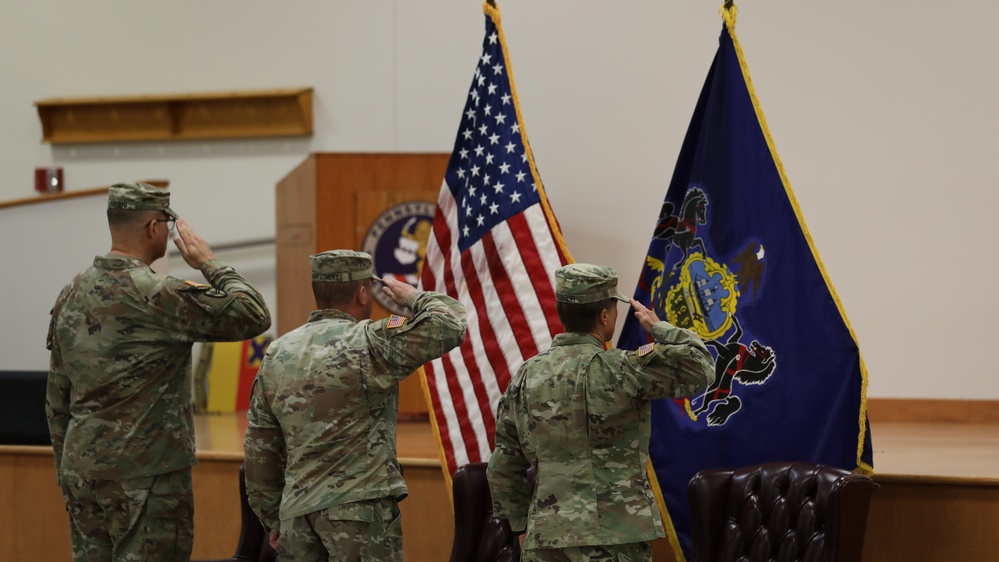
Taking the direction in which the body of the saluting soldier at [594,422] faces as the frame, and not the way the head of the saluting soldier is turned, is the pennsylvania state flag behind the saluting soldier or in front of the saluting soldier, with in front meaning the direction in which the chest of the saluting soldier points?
in front

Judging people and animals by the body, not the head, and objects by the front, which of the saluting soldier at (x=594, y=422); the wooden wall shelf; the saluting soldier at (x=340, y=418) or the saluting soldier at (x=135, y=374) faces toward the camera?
the wooden wall shelf

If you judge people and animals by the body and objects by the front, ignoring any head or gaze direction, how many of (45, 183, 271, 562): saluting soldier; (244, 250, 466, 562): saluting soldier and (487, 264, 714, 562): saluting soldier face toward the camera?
0

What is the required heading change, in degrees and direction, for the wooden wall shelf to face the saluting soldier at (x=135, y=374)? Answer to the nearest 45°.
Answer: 0° — it already faces them

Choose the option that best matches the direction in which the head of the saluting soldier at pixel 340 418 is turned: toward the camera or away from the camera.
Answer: away from the camera

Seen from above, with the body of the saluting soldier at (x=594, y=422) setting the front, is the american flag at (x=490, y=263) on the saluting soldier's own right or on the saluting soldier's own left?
on the saluting soldier's own left

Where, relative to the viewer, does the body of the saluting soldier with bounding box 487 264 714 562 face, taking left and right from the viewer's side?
facing away from the viewer and to the right of the viewer

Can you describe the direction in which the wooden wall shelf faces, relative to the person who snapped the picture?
facing the viewer

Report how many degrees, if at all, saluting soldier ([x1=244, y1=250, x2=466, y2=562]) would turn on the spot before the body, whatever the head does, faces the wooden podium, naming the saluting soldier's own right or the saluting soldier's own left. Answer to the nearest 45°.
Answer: approximately 45° to the saluting soldier's own left

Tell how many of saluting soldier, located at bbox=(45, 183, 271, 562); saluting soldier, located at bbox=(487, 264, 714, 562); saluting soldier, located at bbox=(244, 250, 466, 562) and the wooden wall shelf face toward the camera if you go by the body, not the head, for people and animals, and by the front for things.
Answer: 1

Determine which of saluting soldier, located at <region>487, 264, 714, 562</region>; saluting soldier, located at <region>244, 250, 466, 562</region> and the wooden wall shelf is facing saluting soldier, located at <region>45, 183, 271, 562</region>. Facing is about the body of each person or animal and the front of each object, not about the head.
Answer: the wooden wall shelf

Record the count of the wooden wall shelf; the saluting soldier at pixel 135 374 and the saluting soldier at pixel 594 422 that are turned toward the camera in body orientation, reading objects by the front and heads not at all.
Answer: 1

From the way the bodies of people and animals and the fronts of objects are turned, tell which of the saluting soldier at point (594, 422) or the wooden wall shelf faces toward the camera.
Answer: the wooden wall shelf

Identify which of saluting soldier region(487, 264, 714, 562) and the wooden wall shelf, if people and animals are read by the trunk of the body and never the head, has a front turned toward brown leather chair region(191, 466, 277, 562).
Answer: the wooden wall shelf

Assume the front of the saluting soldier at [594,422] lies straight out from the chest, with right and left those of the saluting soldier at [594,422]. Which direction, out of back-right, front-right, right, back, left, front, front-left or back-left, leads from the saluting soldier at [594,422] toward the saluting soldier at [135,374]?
back-left

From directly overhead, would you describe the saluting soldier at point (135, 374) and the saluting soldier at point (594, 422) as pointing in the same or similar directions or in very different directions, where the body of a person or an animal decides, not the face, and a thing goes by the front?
same or similar directions
